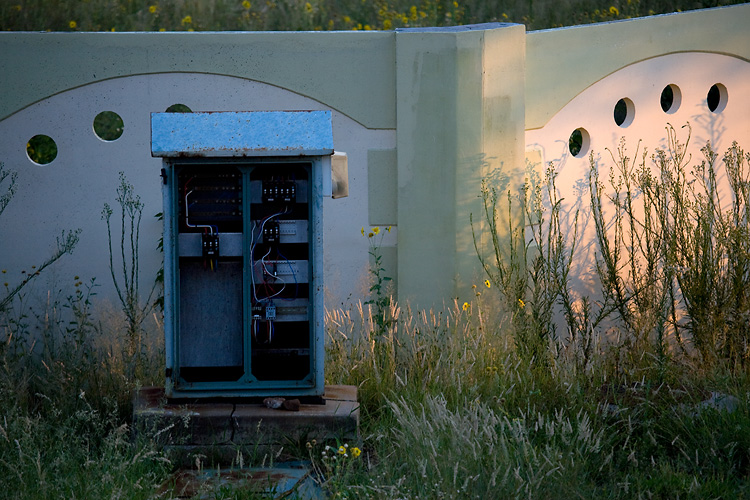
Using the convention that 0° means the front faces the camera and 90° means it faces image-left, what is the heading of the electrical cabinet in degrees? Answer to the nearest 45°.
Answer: approximately 0°

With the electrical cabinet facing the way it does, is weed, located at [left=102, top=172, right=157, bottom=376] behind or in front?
behind
